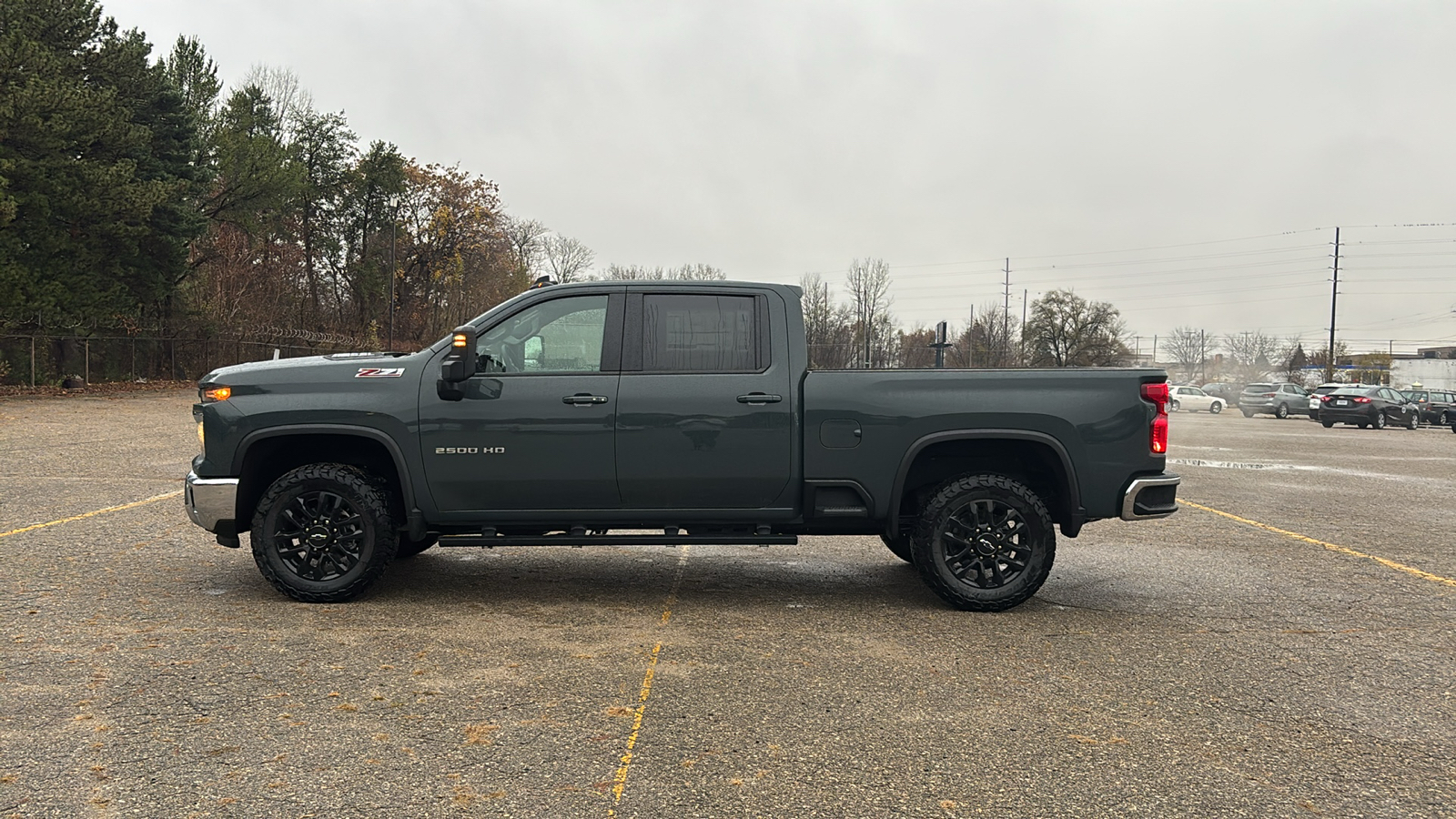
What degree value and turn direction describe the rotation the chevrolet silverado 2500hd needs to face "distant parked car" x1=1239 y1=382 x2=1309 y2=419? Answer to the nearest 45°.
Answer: approximately 135° to its right

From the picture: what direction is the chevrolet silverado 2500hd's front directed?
to the viewer's left

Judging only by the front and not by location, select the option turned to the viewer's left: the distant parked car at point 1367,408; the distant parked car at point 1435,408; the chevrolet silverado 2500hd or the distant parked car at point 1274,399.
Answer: the chevrolet silverado 2500hd

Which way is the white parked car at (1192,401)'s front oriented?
to the viewer's right

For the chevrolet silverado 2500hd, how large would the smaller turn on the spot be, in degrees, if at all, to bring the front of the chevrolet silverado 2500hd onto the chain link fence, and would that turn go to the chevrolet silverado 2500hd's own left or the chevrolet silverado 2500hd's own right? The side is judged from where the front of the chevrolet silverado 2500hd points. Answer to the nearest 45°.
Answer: approximately 45° to the chevrolet silverado 2500hd's own right

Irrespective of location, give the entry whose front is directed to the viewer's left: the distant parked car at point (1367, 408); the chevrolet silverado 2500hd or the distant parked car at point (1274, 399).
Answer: the chevrolet silverado 2500hd

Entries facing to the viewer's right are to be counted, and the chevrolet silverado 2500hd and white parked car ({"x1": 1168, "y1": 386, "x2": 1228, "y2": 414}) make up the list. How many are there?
1

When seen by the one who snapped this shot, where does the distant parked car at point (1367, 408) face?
facing away from the viewer and to the right of the viewer
